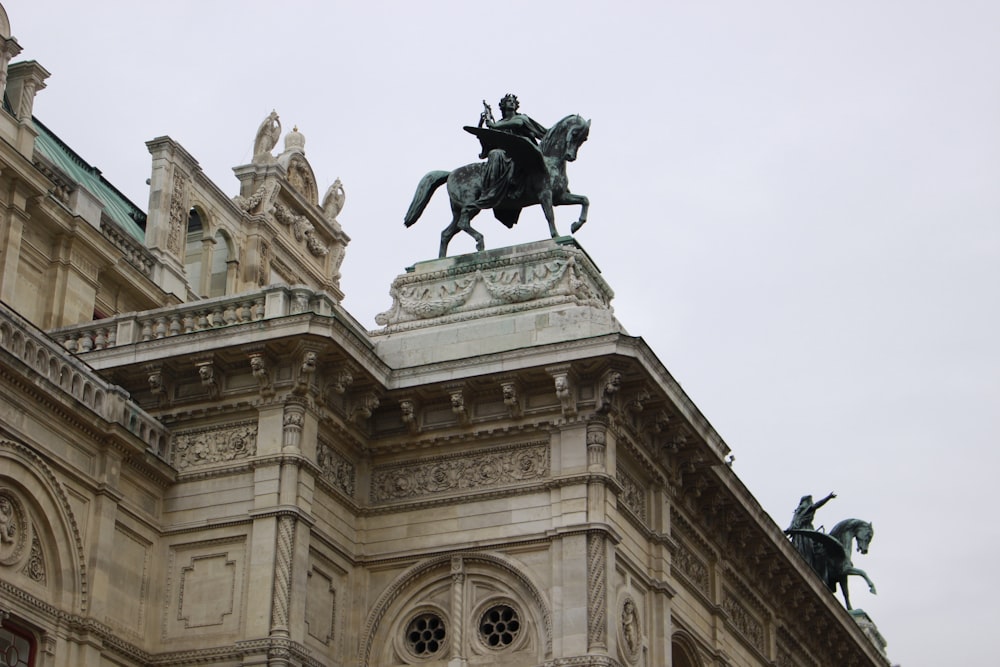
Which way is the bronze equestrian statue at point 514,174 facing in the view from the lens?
facing to the right of the viewer

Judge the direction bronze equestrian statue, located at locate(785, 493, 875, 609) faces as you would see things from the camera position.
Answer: facing to the right of the viewer

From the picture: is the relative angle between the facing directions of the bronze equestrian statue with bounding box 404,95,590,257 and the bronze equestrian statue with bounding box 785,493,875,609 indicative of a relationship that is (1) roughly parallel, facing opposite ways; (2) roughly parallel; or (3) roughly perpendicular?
roughly parallel

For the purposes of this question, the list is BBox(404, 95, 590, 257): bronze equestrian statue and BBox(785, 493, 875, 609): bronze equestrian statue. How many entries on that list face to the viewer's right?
2

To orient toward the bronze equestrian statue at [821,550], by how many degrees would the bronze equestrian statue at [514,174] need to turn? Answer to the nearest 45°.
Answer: approximately 45° to its left
